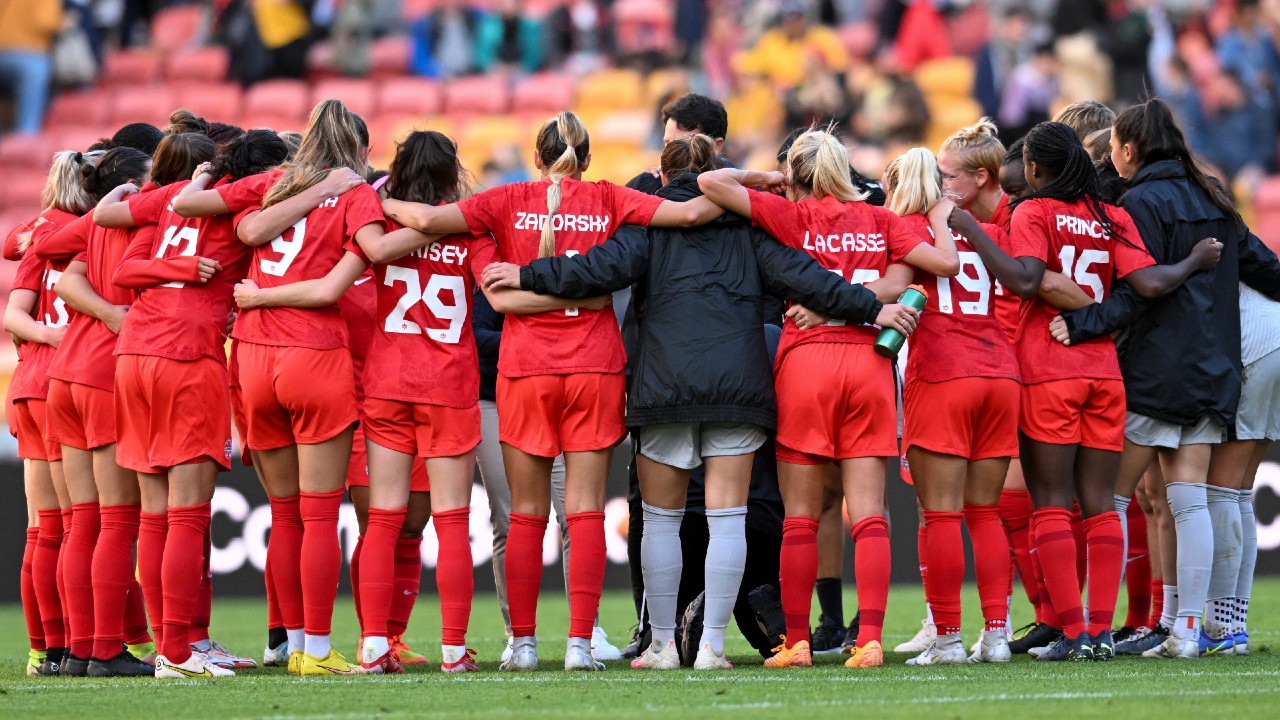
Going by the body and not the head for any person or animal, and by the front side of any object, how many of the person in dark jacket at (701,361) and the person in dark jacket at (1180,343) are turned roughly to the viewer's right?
0

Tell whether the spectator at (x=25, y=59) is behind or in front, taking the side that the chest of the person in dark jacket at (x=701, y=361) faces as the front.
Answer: in front

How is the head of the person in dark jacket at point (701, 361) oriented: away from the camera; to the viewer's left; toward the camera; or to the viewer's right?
away from the camera

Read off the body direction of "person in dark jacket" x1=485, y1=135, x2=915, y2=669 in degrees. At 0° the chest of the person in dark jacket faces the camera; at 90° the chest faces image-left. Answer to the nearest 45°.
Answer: approximately 180°

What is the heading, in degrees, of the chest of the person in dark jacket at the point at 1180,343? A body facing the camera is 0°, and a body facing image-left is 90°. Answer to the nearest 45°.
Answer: approximately 135°

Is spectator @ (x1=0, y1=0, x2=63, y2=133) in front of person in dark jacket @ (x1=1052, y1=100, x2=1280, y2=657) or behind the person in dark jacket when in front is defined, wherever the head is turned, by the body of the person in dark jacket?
in front

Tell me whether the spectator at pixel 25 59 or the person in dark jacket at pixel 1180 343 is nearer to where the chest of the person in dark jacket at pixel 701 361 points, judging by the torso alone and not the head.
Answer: the spectator

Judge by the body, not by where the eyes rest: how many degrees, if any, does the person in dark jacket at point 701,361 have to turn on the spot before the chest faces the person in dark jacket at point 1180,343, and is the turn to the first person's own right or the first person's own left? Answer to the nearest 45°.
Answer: approximately 90° to the first person's own right
